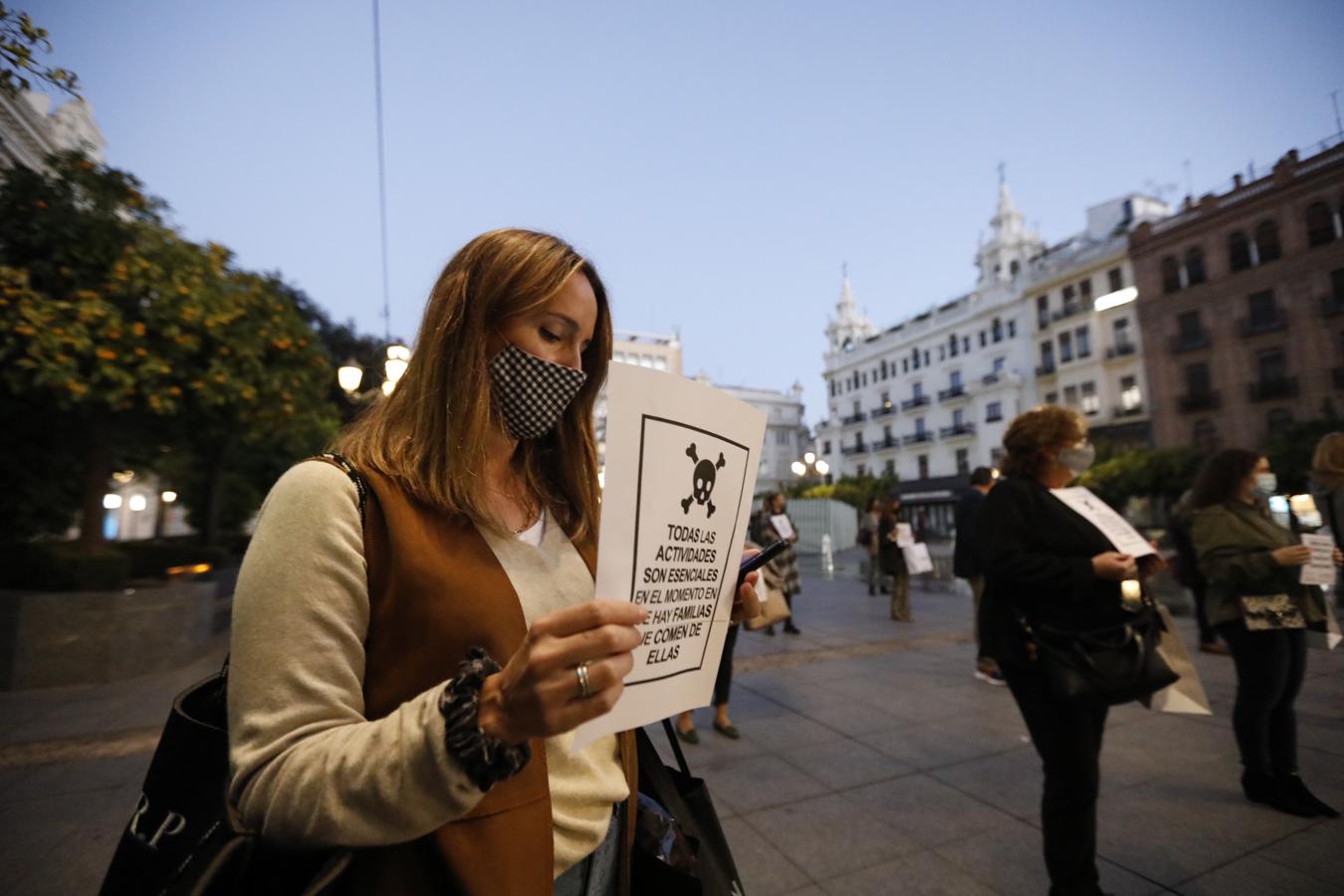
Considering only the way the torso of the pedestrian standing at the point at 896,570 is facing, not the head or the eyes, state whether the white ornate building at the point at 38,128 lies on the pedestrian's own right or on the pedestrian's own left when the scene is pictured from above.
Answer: on the pedestrian's own right

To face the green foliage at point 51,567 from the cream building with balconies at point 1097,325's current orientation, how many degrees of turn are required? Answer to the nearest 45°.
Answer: approximately 45° to its left

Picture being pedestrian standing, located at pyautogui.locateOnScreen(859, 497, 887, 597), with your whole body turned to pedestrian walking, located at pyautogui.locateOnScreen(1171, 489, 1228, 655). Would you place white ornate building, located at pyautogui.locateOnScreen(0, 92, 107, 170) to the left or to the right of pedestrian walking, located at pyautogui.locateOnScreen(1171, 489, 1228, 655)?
right

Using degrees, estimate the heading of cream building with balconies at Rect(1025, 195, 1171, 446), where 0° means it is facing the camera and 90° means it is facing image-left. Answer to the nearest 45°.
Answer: approximately 45°
